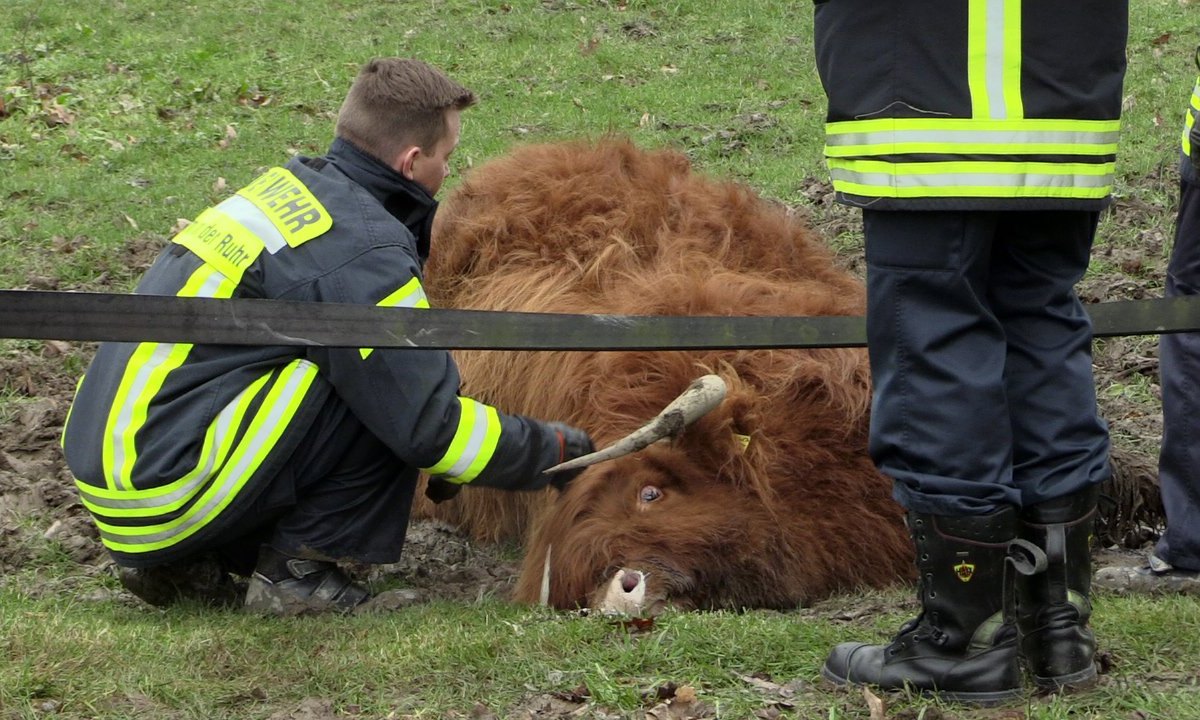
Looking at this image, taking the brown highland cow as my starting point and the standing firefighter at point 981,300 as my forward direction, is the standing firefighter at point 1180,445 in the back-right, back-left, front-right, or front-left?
front-left
